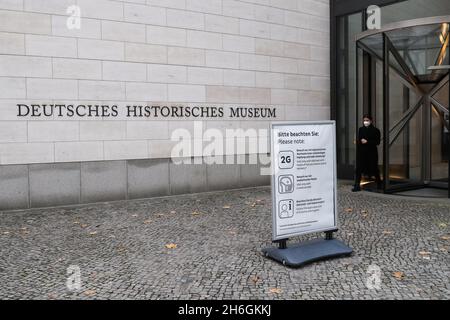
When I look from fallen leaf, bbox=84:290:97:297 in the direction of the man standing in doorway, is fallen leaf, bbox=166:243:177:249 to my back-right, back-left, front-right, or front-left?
front-left

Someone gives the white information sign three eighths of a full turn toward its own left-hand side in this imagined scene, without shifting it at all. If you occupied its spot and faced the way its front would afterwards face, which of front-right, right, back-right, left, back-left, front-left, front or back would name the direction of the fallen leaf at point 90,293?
back-left

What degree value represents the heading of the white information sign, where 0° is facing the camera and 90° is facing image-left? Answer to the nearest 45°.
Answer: approximately 315°

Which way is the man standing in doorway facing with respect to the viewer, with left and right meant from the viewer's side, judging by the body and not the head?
facing the viewer and to the left of the viewer
